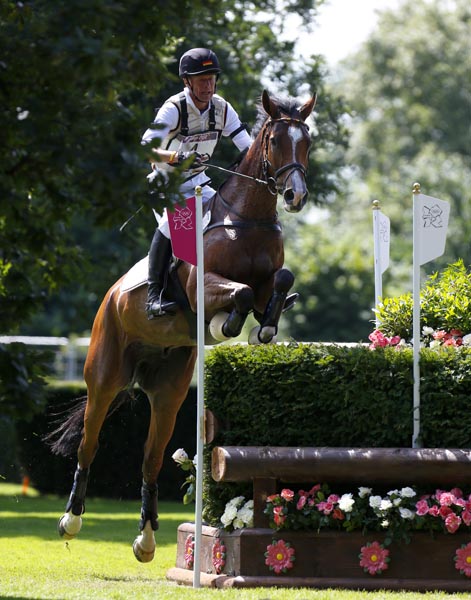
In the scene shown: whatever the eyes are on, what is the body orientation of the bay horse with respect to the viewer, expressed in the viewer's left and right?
facing the viewer and to the right of the viewer

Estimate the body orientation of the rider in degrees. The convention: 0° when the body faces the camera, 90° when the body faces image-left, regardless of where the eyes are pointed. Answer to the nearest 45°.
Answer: approximately 315°

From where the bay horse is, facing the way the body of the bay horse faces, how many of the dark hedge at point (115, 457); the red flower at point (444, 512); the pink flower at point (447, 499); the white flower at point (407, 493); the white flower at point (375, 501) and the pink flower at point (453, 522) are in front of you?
5

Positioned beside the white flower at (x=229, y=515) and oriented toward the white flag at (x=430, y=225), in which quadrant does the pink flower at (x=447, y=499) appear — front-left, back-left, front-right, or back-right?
front-right

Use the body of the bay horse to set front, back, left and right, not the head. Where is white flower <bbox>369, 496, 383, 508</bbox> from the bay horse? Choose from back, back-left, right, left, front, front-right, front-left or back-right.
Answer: front

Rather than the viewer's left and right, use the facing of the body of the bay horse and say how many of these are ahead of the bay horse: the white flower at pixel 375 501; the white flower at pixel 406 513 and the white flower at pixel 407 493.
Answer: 3

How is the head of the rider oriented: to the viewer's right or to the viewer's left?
to the viewer's right
